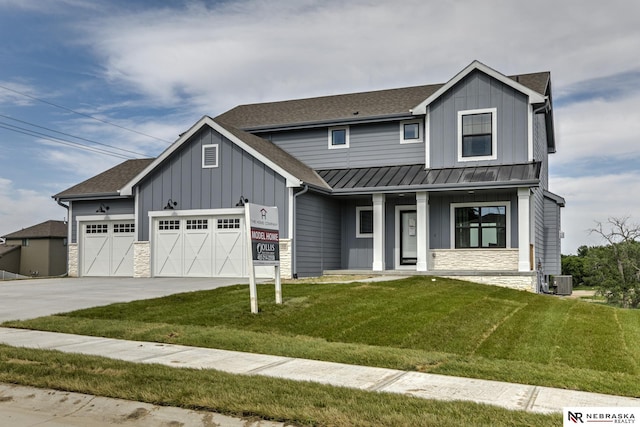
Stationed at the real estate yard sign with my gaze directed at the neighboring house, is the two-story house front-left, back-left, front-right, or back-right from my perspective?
front-right

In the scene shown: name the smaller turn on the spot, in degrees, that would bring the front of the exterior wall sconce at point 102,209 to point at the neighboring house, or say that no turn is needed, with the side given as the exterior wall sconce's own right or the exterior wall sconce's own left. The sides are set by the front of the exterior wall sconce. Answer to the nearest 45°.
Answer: approximately 180°

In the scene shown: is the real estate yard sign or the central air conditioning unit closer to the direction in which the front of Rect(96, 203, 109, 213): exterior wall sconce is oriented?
the real estate yard sign

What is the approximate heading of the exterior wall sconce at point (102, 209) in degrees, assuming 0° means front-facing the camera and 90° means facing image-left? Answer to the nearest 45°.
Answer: approximately 0°

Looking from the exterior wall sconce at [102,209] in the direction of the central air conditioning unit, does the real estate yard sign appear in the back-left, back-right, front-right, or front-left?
front-right

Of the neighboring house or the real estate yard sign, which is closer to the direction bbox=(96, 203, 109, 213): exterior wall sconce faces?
the real estate yard sign

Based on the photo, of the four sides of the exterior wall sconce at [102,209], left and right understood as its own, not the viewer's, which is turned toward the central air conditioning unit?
left
